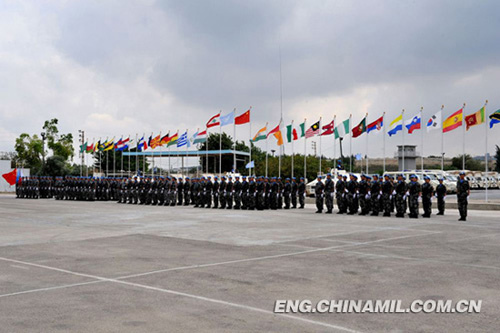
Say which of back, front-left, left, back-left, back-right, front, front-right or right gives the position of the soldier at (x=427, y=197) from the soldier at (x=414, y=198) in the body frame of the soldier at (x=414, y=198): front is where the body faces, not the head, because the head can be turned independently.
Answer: back-left

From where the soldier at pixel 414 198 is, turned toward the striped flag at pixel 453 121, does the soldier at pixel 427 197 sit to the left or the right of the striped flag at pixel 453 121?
right

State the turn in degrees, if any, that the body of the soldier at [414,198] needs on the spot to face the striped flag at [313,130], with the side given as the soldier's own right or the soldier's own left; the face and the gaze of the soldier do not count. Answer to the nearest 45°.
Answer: approximately 135° to the soldier's own right

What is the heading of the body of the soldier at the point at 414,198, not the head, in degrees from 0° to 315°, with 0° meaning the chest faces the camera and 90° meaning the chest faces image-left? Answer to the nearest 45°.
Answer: approximately 0°

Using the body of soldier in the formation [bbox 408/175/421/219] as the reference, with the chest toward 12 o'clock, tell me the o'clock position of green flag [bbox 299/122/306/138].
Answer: The green flag is roughly at 5 o'clock from the soldier in the formation.

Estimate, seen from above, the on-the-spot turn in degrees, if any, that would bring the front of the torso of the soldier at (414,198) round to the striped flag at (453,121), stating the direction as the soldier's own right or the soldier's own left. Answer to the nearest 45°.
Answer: approximately 180°

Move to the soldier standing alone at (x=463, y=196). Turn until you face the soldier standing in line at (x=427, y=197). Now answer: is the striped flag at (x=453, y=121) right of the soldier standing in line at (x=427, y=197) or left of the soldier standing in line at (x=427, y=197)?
right

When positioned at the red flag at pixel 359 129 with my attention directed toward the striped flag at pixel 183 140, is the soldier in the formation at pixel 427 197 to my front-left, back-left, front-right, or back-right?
back-left

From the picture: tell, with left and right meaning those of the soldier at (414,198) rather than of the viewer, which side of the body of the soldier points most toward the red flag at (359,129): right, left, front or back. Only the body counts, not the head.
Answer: back

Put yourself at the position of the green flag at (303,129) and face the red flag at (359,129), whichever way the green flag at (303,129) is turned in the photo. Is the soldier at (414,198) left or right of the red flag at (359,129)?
right

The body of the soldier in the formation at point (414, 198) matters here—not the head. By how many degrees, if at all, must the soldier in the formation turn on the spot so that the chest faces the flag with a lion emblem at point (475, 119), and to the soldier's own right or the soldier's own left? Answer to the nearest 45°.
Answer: approximately 180°

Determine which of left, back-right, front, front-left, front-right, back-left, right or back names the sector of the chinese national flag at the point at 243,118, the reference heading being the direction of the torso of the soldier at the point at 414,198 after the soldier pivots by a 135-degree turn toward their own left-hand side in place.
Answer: left
